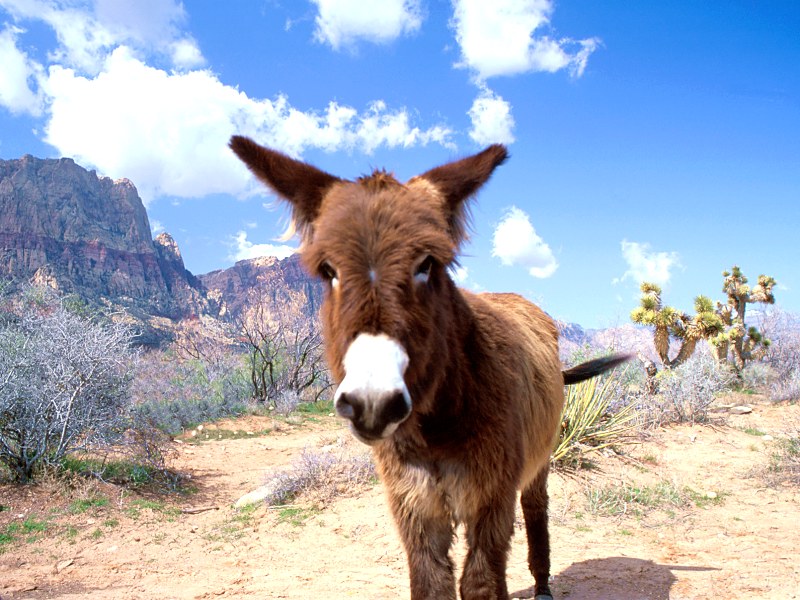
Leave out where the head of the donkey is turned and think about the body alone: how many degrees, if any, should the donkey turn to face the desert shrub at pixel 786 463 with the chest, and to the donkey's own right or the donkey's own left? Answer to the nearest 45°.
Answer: approximately 180°

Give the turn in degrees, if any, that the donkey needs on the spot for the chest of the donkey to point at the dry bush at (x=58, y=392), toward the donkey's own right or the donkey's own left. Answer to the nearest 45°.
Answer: approximately 90° to the donkey's own right

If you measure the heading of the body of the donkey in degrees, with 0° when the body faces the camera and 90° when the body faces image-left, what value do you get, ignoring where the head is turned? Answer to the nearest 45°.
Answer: approximately 45°

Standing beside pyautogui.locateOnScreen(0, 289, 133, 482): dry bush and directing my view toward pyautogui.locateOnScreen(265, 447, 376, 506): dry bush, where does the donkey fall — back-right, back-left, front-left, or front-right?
front-right

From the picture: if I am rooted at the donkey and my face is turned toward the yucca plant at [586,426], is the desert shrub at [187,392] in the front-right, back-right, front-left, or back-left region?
front-left

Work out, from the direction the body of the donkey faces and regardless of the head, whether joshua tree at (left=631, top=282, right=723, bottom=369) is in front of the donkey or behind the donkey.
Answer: behind

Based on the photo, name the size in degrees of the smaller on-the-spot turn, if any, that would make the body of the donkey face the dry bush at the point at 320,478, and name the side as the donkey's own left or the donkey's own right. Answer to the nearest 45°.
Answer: approximately 135° to the donkey's own right

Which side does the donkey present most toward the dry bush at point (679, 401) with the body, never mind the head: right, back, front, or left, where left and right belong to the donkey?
back

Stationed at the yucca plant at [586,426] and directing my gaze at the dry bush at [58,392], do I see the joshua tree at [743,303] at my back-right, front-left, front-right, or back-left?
back-right

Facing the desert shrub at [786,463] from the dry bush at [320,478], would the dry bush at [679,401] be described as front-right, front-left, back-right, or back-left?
front-left

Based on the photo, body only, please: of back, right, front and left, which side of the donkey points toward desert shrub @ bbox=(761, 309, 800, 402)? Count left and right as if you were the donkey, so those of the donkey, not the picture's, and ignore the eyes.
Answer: back
